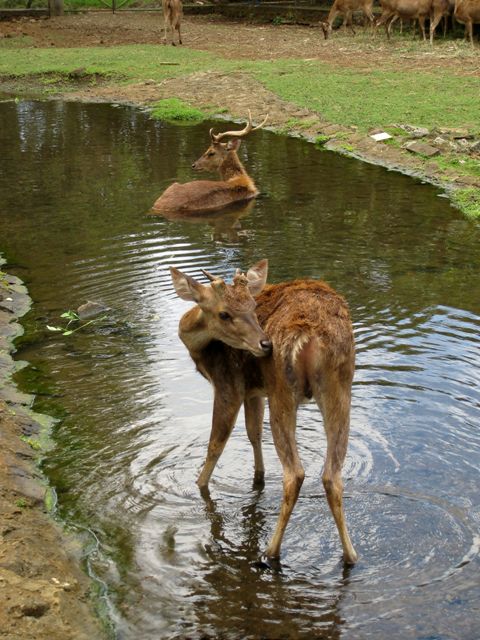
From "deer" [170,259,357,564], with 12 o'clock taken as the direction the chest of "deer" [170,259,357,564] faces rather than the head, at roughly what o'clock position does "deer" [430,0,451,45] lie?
"deer" [430,0,451,45] is roughly at 2 o'clock from "deer" [170,259,357,564].

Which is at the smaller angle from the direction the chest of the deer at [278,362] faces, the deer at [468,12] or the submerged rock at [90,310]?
the submerged rock

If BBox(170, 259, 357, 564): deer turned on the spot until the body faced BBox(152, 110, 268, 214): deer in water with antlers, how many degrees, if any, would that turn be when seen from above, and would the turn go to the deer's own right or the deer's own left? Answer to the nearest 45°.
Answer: approximately 45° to the deer's own right

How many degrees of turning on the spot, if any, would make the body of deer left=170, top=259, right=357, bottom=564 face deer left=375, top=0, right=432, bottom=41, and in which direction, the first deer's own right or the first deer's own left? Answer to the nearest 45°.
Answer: approximately 45° to the first deer's own right

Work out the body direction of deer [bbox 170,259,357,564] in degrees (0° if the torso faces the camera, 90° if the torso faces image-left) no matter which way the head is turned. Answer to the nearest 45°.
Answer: approximately 135°

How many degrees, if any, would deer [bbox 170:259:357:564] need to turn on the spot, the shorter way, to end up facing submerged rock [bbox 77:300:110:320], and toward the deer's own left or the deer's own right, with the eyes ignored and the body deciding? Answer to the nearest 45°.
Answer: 0° — it already faces it
